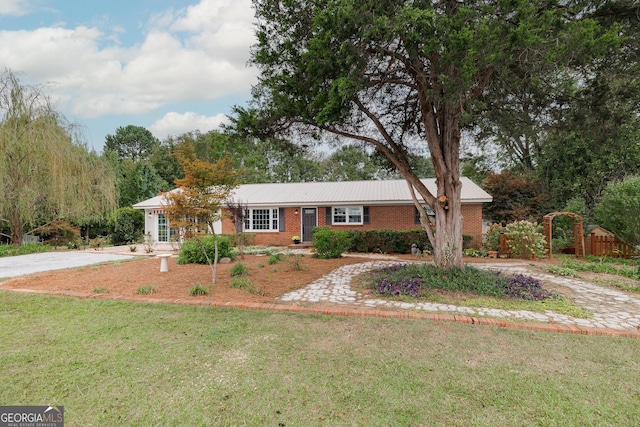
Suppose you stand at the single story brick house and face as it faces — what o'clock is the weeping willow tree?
The weeping willow tree is roughly at 2 o'clock from the single story brick house.

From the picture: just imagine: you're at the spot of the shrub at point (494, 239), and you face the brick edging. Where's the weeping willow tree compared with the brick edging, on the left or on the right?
right

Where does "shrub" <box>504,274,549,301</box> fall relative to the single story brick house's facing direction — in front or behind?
in front

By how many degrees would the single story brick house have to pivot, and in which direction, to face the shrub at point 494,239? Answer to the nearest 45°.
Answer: approximately 45° to its left

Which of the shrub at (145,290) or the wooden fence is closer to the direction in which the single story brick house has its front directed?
the shrub

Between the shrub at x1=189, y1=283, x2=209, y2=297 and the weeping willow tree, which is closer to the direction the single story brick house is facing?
the shrub

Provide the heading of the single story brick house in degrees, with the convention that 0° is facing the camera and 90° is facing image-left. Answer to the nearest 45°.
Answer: approximately 0°

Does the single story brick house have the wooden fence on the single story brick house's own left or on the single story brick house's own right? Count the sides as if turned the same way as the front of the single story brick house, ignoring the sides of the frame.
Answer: on the single story brick house's own left

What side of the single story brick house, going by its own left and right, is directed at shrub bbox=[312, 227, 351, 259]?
front

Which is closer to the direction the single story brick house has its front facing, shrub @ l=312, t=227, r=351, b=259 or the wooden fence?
the shrub

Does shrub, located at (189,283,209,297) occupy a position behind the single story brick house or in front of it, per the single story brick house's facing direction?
in front

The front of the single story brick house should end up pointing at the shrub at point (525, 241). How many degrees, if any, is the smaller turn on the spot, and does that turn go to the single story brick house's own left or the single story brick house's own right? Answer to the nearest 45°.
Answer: approximately 45° to the single story brick house's own left

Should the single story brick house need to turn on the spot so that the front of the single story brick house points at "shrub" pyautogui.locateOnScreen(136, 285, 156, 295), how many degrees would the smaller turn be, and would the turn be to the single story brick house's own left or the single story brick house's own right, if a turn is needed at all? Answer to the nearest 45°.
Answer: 0° — it already faces it
